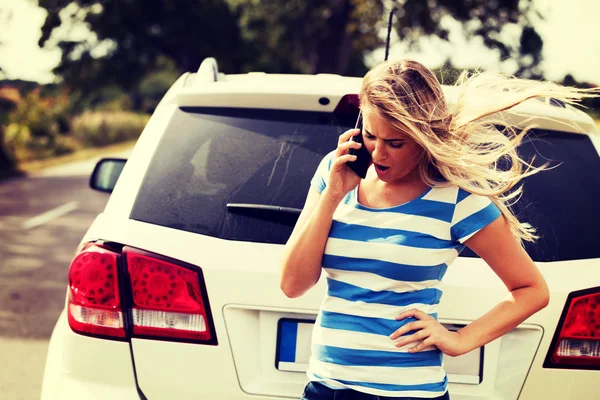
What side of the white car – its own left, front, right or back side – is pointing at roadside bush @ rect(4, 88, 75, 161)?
front

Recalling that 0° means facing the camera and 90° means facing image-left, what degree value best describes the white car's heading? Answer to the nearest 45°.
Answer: approximately 180°

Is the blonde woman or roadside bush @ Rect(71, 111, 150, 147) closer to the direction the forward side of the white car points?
the roadside bush

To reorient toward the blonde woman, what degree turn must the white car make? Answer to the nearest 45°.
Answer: approximately 135° to its right

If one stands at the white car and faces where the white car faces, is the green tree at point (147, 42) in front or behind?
in front

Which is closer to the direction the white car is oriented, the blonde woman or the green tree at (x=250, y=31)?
the green tree

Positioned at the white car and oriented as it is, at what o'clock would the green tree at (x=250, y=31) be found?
The green tree is roughly at 12 o'clock from the white car.

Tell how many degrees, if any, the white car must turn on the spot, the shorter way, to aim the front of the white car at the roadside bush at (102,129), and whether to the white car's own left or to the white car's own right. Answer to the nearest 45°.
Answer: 0° — it already faces it
